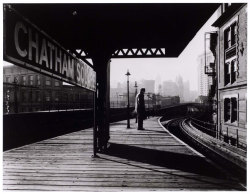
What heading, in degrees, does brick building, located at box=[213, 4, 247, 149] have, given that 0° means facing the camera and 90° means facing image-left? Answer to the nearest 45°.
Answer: approximately 45°

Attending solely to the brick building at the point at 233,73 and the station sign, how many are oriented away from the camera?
0

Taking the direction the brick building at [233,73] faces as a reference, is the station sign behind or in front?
in front
